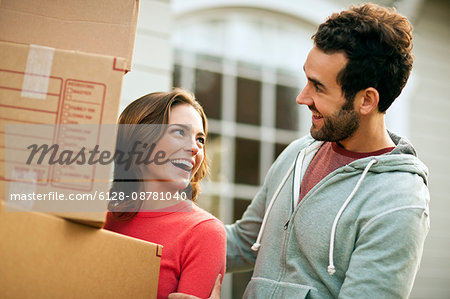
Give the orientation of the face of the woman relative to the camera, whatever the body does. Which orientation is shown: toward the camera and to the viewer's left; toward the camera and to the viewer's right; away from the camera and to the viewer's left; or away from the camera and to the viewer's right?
toward the camera and to the viewer's right

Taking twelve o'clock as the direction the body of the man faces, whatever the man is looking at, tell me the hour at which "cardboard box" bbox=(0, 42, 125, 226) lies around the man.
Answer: The cardboard box is roughly at 12 o'clock from the man.

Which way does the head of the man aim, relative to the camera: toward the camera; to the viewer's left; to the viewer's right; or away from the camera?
to the viewer's left

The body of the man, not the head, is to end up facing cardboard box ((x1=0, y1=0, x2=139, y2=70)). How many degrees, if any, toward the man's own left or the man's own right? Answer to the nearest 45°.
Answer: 0° — they already face it

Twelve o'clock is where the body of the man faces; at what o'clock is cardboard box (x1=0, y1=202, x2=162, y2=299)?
The cardboard box is roughly at 12 o'clock from the man.
